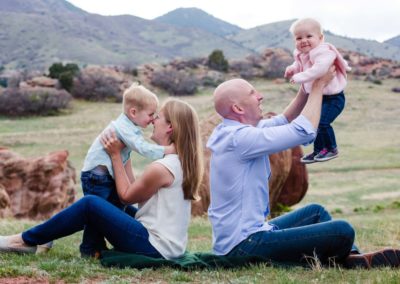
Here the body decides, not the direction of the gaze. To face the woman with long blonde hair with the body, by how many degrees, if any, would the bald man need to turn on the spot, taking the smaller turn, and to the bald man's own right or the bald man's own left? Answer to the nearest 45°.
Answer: approximately 180°

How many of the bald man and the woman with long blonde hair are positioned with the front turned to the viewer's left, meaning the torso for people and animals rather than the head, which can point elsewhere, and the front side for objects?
1

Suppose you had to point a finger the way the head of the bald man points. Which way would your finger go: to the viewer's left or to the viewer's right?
to the viewer's right

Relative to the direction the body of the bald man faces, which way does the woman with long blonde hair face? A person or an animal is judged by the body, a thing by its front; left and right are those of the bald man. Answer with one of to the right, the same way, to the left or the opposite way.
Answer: the opposite way

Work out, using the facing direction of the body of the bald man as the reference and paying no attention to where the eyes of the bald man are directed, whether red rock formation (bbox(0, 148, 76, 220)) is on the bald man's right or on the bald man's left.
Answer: on the bald man's left

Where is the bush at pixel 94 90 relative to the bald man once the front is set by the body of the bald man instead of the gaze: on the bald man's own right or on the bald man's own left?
on the bald man's own left

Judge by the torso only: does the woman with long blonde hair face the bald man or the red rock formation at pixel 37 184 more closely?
the red rock formation

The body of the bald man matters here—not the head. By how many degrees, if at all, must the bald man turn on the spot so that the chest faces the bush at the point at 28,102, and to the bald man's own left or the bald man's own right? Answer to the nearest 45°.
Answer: approximately 135° to the bald man's own left

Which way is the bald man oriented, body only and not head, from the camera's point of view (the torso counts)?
to the viewer's right

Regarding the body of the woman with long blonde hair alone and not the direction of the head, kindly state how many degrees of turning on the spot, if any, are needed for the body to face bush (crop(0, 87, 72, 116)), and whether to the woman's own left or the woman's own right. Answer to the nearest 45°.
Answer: approximately 90° to the woman's own right

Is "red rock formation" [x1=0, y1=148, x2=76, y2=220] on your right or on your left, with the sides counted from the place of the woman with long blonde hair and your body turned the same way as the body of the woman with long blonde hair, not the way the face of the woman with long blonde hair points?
on your right

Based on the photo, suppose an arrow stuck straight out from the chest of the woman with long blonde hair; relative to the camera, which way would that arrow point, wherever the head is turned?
to the viewer's left

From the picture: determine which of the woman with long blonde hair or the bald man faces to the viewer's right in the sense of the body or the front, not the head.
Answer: the bald man
